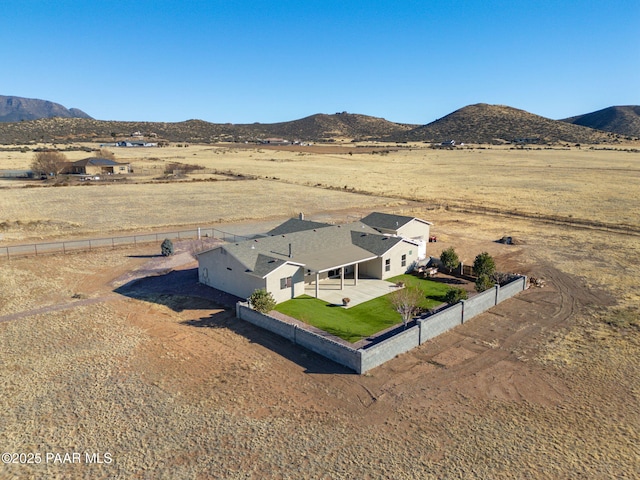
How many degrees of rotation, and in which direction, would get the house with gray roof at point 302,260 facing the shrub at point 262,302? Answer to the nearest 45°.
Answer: approximately 135° to its left

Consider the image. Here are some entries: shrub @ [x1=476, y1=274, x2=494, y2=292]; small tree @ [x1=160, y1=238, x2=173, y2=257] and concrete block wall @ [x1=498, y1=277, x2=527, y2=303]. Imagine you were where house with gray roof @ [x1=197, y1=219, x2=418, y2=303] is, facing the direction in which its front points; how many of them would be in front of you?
1

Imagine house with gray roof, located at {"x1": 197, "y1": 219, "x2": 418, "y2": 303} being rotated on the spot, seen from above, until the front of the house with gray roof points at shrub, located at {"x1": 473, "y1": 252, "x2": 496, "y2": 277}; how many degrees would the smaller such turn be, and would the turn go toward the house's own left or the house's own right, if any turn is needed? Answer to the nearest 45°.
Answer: approximately 135° to the house's own right

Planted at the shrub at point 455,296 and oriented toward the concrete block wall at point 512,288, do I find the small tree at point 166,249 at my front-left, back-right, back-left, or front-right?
back-left

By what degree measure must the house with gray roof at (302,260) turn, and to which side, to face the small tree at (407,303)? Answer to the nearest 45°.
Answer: approximately 180°

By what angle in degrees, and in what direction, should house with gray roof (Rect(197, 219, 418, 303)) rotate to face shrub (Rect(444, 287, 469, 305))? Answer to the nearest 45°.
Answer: approximately 180°

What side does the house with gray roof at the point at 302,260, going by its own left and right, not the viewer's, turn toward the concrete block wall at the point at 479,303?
back

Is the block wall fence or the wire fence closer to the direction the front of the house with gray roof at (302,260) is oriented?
the wire fence

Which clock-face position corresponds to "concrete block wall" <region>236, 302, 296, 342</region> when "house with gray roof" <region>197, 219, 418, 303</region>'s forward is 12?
The concrete block wall is roughly at 8 o'clock from the house with gray roof.

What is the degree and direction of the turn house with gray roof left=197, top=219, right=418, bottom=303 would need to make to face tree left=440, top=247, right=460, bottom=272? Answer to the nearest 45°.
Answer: approximately 135° to its right

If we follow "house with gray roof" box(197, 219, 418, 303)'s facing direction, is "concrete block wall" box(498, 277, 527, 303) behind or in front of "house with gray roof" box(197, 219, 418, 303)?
behind

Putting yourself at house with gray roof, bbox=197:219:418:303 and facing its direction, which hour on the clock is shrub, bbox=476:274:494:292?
The shrub is roughly at 5 o'clock from the house with gray roof.

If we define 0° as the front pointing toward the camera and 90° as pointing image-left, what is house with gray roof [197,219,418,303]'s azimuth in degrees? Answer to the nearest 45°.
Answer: approximately 135°
